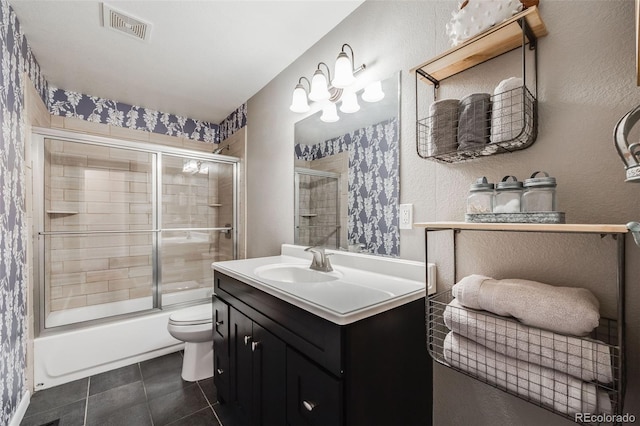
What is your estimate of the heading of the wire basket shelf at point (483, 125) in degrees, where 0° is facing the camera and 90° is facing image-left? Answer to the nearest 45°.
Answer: approximately 45°

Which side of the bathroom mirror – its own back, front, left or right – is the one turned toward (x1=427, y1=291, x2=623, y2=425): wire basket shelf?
left

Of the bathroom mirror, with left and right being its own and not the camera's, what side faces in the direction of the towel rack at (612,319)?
left

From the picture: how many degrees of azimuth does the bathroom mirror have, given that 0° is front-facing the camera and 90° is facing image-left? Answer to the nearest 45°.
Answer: approximately 45°

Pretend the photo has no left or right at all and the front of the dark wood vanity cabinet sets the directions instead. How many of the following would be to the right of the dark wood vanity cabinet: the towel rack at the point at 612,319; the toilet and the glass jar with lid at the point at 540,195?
1

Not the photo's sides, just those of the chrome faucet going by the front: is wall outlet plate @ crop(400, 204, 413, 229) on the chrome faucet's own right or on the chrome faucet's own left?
on the chrome faucet's own left

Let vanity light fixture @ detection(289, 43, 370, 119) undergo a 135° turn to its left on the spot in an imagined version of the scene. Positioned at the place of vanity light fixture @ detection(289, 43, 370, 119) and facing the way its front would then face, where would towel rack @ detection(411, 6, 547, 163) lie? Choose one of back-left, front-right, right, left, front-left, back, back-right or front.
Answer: front-right

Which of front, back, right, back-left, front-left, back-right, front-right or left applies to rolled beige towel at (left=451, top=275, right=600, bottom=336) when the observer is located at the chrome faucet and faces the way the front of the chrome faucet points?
left
